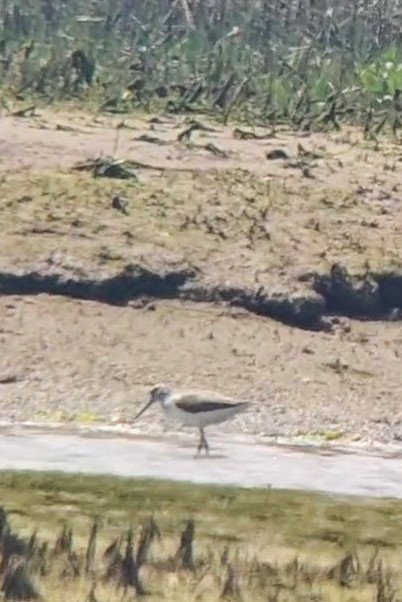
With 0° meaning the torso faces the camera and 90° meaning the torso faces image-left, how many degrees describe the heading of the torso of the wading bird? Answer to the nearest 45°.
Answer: approximately 90°
